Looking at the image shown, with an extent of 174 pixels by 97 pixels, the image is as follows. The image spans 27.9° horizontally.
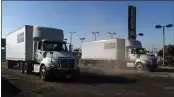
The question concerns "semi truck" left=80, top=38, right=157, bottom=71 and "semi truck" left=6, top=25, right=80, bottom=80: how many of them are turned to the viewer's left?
0

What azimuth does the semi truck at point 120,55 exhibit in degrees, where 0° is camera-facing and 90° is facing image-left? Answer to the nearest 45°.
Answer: approximately 315°

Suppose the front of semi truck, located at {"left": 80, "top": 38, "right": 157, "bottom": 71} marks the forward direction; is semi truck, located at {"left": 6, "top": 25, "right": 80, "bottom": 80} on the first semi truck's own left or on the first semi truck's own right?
on the first semi truck's own right

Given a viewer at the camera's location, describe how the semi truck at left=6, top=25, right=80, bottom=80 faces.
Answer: facing the viewer and to the right of the viewer

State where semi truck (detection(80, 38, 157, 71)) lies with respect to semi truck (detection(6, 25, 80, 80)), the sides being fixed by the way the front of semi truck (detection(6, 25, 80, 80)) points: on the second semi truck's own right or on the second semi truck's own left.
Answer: on the second semi truck's own left
